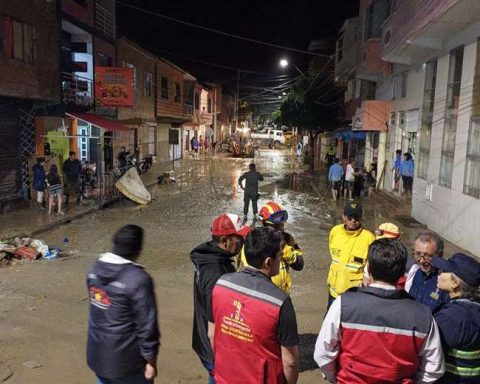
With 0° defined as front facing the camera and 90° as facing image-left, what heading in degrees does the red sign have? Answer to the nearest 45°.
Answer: approximately 0°

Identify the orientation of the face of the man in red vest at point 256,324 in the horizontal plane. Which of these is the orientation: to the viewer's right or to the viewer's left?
to the viewer's right

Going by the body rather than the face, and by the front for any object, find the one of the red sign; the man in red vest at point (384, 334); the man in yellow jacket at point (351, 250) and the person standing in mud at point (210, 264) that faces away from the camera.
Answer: the man in red vest

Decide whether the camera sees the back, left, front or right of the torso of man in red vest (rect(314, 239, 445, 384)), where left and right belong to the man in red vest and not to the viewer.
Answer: back

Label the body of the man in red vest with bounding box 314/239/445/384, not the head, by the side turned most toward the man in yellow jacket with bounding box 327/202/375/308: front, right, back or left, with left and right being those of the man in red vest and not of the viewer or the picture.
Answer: front

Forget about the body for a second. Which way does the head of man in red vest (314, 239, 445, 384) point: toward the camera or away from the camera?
away from the camera

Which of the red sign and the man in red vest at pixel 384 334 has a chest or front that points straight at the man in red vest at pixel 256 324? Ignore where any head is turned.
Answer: the red sign

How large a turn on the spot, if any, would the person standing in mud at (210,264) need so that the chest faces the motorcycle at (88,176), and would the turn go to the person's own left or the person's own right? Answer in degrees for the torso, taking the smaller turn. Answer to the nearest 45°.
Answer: approximately 90° to the person's own left

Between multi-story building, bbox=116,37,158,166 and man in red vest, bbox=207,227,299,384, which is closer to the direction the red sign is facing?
the man in red vest

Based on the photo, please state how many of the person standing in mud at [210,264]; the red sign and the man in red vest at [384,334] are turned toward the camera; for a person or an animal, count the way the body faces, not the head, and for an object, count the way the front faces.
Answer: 1

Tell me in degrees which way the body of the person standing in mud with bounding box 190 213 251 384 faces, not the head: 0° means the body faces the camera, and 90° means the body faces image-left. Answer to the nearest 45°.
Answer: approximately 270°
